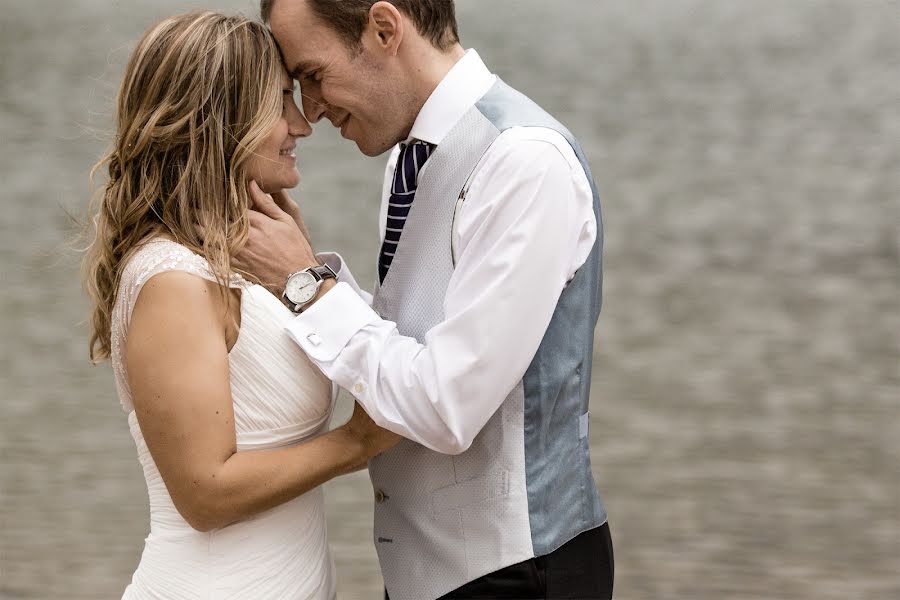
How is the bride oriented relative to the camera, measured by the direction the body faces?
to the viewer's right

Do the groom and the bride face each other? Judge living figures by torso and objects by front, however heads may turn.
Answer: yes

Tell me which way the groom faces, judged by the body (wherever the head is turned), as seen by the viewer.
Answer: to the viewer's left

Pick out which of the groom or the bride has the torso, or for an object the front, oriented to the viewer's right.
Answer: the bride

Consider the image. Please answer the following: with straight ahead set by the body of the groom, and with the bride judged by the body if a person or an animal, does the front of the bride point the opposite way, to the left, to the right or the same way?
the opposite way

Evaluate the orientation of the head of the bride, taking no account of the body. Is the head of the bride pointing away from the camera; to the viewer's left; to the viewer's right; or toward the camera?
to the viewer's right

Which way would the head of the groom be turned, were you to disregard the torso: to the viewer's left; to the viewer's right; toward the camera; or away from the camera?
to the viewer's left

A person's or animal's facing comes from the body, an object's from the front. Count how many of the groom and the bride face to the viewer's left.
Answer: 1
